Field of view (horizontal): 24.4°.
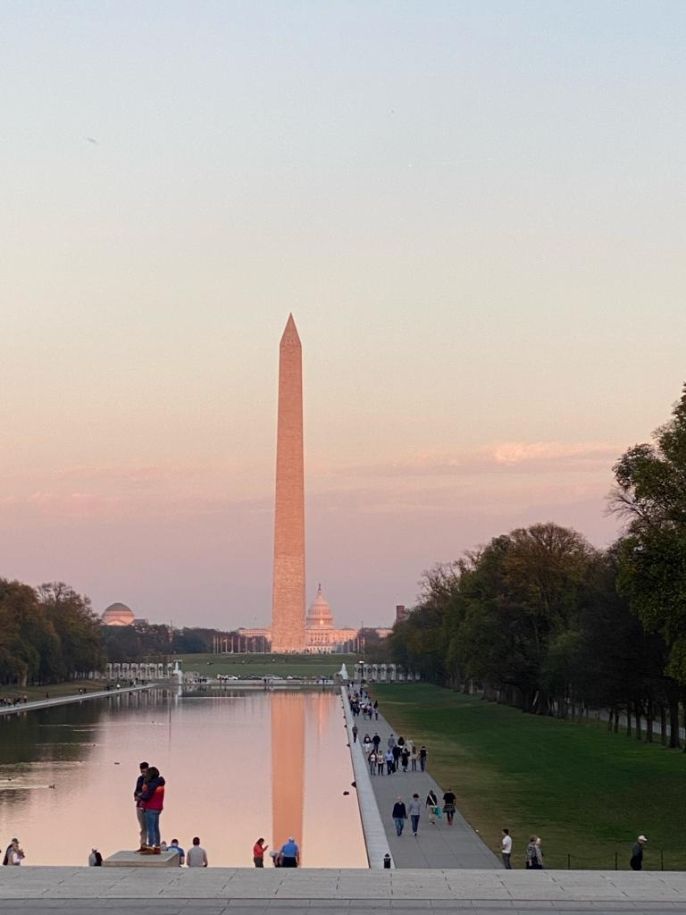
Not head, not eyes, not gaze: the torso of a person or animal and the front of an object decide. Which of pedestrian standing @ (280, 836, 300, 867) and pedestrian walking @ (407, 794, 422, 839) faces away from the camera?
pedestrian standing @ (280, 836, 300, 867)

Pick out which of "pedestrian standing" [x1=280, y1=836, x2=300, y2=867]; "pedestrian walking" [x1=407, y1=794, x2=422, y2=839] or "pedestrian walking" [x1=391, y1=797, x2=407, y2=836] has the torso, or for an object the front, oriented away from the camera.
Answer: "pedestrian standing" [x1=280, y1=836, x2=300, y2=867]

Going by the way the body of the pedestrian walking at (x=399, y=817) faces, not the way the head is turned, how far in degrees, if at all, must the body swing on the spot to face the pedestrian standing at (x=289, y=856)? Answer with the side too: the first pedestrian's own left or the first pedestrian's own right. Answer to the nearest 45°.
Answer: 0° — they already face them

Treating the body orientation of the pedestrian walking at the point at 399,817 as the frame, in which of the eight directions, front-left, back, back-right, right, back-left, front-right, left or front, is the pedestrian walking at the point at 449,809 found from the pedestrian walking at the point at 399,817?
back-left

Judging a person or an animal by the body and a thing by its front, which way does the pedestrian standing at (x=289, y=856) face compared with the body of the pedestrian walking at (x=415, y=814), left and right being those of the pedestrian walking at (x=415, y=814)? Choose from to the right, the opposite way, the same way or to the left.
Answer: the opposite way

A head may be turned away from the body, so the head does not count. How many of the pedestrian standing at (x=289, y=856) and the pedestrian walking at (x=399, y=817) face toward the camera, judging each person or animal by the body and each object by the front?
1

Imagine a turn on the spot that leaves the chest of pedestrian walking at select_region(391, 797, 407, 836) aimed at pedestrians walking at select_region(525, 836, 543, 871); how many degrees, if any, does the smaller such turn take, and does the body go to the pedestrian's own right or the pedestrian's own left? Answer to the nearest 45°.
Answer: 0° — they already face them

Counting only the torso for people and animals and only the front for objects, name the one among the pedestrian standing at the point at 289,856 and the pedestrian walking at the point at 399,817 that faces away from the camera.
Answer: the pedestrian standing at the point at 289,856

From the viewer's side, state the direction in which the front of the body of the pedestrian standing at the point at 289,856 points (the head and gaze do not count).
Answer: away from the camera

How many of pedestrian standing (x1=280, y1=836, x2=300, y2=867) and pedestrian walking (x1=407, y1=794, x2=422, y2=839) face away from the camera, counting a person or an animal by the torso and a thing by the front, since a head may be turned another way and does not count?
1
